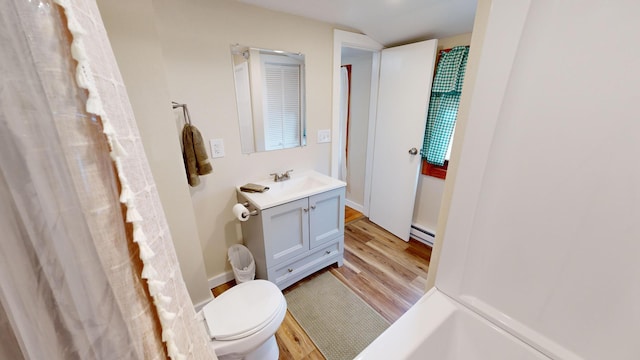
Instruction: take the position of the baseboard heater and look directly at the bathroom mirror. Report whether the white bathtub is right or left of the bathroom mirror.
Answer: left

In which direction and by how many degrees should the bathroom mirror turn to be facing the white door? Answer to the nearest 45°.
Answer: approximately 45° to its left

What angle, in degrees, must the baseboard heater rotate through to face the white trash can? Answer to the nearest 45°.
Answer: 0° — it already faces it

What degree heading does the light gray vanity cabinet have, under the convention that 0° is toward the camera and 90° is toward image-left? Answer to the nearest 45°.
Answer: approximately 315°

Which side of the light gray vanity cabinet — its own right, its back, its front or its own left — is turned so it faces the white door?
left

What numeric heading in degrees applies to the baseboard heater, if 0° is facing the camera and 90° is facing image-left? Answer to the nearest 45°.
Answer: approximately 45°
